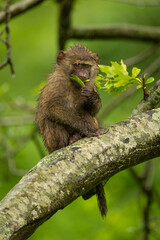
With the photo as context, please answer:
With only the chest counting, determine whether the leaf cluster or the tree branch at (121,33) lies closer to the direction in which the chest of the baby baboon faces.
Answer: the leaf cluster

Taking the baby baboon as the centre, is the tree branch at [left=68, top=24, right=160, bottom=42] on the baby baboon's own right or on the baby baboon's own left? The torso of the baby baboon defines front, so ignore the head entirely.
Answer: on the baby baboon's own left

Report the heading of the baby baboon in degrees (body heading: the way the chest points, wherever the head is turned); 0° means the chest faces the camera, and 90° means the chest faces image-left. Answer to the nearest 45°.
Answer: approximately 315°
